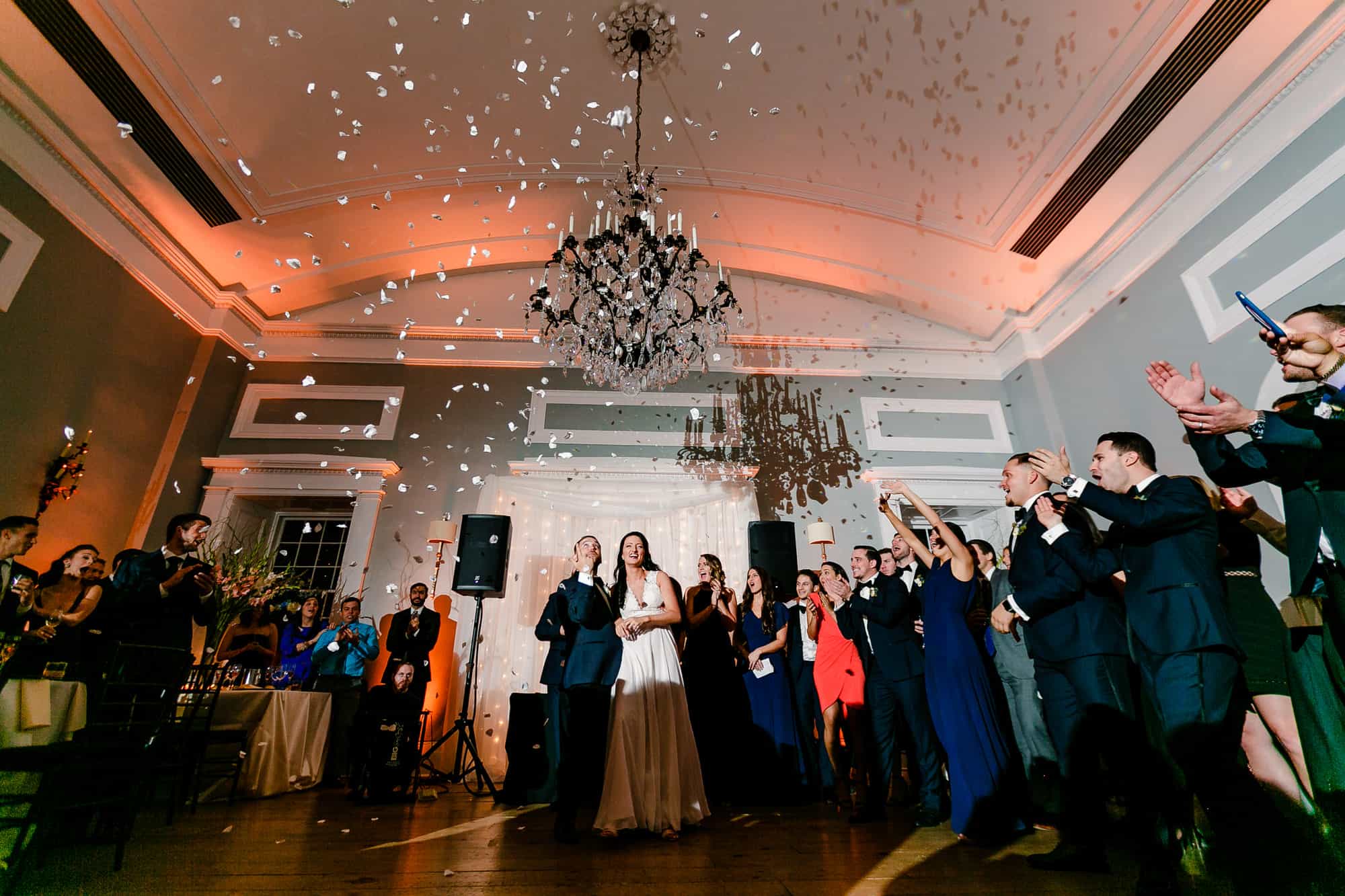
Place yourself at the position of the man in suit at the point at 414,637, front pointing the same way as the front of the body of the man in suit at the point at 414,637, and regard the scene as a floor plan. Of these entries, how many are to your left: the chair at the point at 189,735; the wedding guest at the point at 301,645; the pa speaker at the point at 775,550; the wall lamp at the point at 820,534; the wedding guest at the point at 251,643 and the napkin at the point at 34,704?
2

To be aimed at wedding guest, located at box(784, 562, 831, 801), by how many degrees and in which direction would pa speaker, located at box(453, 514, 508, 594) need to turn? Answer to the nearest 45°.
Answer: approximately 45° to its left

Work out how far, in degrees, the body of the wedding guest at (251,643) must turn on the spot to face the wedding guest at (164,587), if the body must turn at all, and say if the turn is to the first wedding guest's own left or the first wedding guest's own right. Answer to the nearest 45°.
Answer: approximately 45° to the first wedding guest's own right

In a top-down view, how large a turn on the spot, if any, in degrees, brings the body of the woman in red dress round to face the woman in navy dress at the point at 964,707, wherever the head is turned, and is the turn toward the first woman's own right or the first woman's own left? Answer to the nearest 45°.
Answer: approximately 90° to the first woman's own left

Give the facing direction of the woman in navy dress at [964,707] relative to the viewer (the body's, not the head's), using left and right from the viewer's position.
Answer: facing to the left of the viewer

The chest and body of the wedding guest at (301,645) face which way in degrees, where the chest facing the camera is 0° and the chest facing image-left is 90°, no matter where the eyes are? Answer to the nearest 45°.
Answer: approximately 315°

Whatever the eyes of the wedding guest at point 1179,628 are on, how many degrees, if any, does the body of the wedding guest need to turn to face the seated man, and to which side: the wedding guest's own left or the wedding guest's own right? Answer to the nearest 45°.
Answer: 0° — they already face them

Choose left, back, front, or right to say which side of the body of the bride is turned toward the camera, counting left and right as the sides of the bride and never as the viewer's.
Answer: front

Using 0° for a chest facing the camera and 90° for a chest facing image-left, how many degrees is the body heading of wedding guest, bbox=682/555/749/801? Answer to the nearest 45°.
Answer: approximately 45°

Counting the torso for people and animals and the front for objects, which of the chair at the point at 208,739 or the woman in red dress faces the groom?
the woman in red dress
